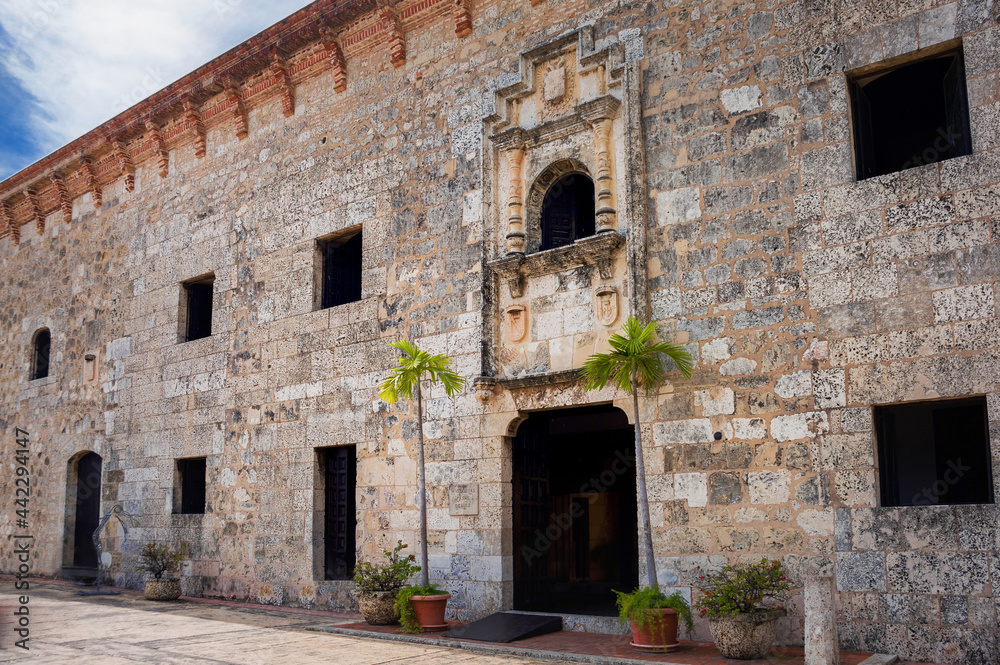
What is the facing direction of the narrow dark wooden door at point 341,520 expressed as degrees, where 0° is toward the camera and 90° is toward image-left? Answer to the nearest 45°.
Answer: approximately 45°

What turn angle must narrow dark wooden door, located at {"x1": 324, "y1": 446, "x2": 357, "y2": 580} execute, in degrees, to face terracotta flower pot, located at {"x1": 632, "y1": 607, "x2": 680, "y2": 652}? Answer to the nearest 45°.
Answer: approximately 90° to its left

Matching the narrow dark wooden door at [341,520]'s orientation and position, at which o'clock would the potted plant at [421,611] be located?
The potted plant is roughly at 10 o'clock from the narrow dark wooden door.

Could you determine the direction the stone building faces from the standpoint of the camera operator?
facing the viewer and to the left of the viewer

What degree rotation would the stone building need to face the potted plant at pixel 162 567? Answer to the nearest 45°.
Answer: approximately 90° to its right

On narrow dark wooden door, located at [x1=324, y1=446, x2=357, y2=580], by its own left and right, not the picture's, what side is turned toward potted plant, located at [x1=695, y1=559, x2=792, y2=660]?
left

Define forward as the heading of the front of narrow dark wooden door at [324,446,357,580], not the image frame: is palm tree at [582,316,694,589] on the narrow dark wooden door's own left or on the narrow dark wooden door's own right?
on the narrow dark wooden door's own left

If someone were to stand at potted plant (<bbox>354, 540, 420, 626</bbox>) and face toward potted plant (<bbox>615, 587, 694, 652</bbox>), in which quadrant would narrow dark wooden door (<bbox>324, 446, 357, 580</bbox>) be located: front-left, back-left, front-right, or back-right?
back-left

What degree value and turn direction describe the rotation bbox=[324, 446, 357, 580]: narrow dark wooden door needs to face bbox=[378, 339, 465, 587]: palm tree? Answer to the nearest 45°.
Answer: approximately 45° to its left

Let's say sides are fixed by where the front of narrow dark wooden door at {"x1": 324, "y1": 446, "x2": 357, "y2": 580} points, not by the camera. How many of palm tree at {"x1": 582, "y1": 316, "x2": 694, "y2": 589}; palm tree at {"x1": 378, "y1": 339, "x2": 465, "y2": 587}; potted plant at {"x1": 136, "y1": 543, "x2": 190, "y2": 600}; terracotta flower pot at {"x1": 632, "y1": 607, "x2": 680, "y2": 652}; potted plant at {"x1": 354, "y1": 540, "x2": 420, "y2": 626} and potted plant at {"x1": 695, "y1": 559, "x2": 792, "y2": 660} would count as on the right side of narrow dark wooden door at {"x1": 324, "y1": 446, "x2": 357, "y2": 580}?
1

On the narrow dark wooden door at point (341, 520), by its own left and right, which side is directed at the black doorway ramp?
left
